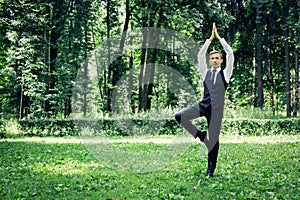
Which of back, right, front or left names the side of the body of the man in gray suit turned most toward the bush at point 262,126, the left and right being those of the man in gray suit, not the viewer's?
back

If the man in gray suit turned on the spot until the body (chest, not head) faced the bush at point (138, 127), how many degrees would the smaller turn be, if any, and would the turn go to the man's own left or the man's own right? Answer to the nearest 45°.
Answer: approximately 180°

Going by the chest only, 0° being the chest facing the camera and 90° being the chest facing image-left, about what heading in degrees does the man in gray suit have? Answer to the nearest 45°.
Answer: approximately 0°
